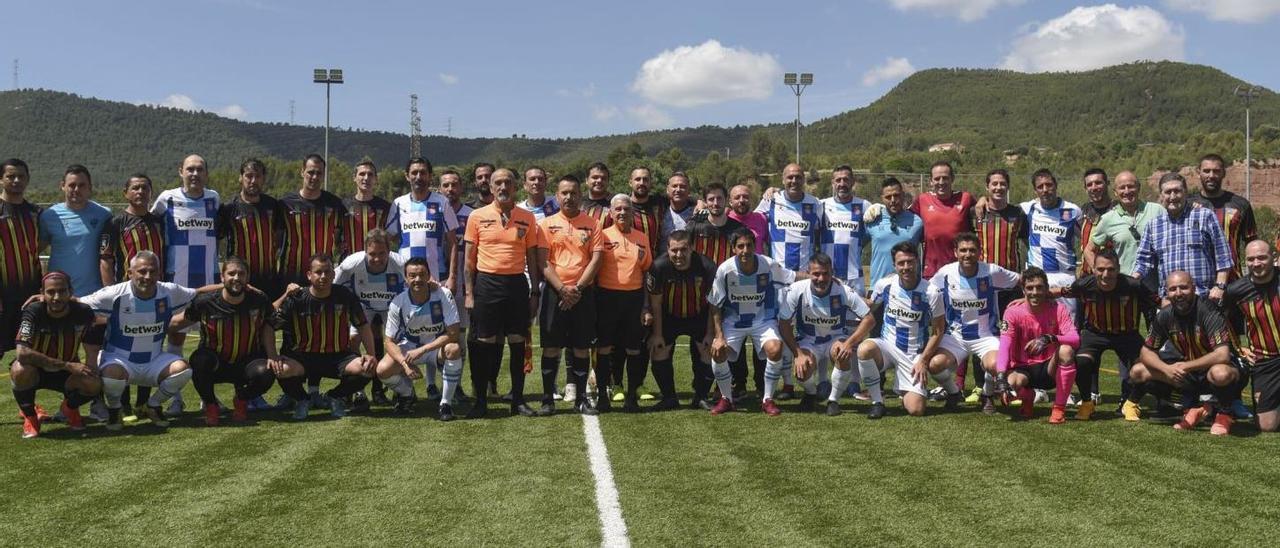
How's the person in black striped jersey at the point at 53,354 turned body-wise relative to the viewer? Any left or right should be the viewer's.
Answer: facing the viewer

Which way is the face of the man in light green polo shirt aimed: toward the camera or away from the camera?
toward the camera

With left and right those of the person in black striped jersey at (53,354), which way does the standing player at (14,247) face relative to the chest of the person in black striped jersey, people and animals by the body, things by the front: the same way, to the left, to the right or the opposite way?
the same way

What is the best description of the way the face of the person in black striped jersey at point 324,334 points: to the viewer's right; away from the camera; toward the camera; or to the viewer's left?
toward the camera

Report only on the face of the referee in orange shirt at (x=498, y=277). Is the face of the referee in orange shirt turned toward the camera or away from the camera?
toward the camera

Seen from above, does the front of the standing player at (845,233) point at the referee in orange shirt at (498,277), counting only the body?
no

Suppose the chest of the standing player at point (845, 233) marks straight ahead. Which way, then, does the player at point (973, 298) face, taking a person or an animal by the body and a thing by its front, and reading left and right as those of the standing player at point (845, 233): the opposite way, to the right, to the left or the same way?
the same way

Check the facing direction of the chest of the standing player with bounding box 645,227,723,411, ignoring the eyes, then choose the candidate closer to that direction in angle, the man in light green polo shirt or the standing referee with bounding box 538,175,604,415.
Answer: the standing referee

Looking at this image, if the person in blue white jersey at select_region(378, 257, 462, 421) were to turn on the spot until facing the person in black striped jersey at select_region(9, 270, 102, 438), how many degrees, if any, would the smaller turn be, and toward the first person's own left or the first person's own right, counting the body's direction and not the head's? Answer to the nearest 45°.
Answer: approximately 90° to the first person's own right

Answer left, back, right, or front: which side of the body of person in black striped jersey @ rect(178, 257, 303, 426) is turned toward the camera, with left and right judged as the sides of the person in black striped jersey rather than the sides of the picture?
front

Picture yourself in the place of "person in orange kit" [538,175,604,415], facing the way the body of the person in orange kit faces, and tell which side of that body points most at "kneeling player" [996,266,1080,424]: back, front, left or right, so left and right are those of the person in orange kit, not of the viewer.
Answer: left

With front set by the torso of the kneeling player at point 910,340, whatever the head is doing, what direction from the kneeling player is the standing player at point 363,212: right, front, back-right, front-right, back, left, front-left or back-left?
right

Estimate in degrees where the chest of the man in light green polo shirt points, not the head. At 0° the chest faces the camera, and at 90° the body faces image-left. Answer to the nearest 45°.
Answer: approximately 0°

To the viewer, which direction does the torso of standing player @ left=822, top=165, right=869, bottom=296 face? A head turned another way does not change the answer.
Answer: toward the camera

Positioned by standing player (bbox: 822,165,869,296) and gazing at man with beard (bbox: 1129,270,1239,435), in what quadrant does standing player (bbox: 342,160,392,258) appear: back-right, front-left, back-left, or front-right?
back-right

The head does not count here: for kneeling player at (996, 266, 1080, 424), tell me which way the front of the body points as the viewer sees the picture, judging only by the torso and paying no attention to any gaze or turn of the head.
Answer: toward the camera

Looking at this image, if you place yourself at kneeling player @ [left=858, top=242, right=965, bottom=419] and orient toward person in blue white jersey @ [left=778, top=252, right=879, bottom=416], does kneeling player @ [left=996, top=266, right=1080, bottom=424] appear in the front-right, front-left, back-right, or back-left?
back-left

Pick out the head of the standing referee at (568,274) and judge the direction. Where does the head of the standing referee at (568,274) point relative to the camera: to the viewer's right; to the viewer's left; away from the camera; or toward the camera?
toward the camera

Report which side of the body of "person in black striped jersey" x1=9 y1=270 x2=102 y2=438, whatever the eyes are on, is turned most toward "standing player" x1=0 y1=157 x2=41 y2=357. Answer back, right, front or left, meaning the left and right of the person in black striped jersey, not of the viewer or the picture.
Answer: back

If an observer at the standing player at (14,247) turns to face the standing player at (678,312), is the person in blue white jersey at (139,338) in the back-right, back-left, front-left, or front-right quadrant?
front-right

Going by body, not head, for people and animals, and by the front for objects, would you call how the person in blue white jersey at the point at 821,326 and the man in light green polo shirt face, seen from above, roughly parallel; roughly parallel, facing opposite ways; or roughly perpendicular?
roughly parallel

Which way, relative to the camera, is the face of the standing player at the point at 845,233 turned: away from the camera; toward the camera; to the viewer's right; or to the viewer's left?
toward the camera
